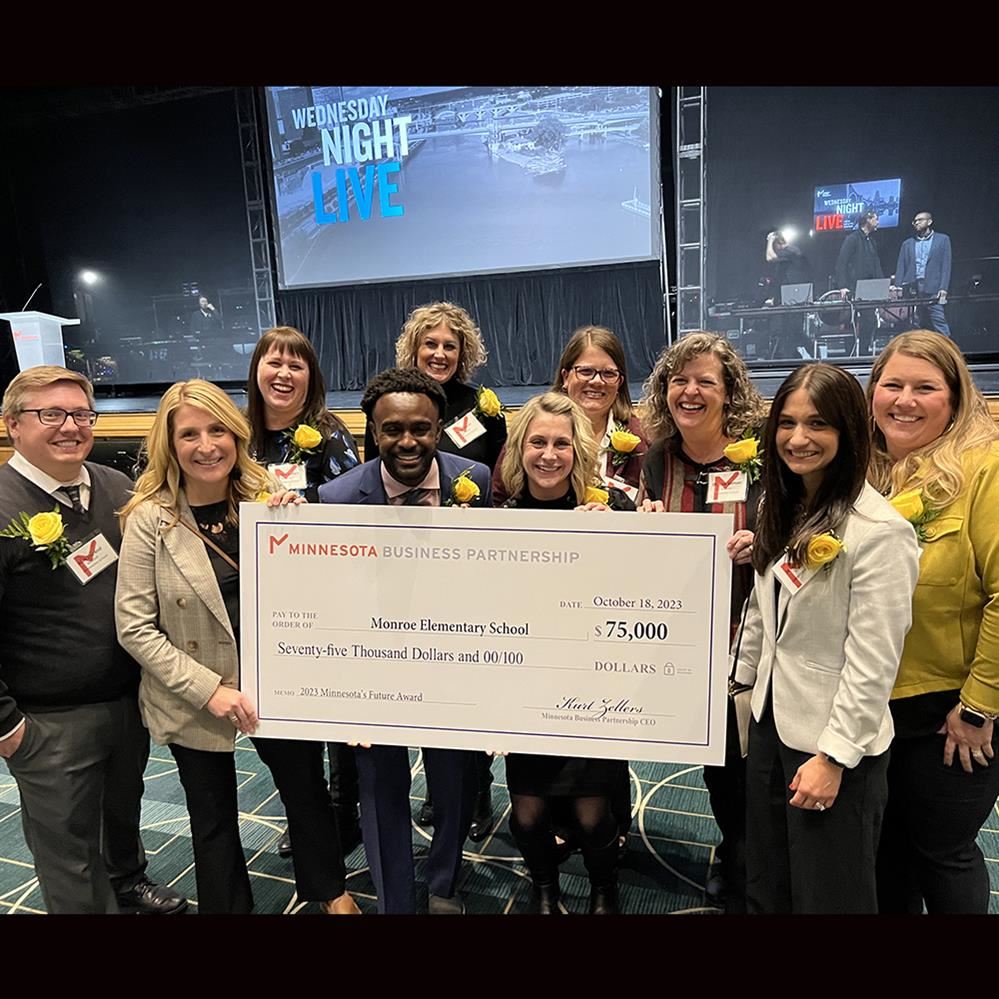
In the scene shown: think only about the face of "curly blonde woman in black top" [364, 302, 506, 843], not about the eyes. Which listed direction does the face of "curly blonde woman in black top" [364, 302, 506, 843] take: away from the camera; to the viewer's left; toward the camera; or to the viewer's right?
toward the camera

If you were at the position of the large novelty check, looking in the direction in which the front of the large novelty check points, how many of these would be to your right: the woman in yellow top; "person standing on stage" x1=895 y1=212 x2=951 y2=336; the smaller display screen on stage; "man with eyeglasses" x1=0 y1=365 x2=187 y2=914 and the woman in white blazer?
1

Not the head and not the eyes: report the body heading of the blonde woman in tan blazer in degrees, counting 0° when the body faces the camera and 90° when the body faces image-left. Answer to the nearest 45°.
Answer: approximately 315°

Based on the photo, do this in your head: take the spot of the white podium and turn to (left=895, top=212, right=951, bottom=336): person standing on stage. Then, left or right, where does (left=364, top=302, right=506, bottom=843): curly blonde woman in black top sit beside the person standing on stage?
right

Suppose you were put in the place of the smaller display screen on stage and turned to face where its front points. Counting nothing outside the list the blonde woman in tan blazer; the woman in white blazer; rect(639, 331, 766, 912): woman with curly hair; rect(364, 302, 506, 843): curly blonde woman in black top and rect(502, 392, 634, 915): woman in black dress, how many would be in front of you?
5

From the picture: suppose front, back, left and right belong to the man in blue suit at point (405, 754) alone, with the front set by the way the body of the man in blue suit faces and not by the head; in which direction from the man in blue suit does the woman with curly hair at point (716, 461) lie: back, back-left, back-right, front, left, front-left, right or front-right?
left

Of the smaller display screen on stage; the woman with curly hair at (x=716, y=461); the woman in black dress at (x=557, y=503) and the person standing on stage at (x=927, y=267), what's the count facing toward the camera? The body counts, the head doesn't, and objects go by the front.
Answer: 4

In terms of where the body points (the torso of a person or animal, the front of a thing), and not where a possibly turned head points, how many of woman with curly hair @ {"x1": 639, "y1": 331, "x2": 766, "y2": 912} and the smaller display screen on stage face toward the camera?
2

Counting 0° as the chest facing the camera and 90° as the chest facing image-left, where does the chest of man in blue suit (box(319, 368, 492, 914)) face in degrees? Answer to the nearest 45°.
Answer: approximately 0°

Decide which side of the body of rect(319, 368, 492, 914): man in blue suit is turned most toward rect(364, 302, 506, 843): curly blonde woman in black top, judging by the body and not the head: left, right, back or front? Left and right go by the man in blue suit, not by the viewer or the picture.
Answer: back

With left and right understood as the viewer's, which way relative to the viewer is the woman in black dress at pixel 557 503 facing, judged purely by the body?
facing the viewer

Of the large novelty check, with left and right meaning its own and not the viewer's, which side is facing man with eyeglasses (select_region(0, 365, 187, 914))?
right

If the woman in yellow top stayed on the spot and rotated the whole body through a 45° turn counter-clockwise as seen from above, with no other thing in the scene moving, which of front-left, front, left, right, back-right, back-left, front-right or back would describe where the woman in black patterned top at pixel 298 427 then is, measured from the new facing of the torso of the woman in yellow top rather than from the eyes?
right

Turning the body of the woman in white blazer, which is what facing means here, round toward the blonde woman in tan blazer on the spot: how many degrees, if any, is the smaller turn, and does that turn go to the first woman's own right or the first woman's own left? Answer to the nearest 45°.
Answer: approximately 45° to the first woman's own right

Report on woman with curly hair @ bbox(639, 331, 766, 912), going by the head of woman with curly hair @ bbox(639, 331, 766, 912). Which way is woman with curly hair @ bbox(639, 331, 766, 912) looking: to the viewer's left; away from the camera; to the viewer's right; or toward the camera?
toward the camera
